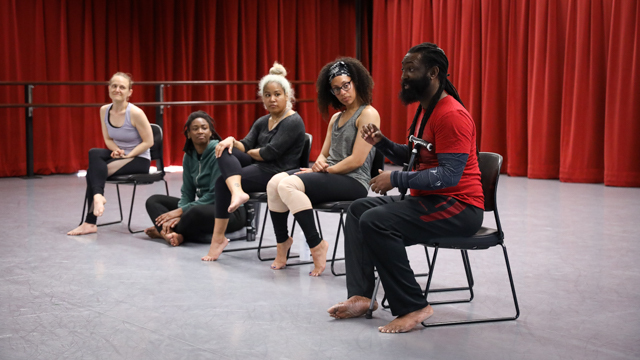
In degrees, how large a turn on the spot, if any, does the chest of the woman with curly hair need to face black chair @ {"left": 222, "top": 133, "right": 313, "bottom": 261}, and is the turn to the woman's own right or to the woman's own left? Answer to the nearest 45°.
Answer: approximately 90° to the woman's own right

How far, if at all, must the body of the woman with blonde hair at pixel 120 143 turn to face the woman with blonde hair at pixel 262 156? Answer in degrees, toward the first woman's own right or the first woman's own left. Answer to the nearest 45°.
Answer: approximately 90° to the first woman's own left

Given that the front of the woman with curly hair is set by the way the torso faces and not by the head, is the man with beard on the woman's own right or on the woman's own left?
on the woman's own left

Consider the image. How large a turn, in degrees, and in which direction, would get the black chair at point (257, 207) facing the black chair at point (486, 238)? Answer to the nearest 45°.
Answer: approximately 135° to its left

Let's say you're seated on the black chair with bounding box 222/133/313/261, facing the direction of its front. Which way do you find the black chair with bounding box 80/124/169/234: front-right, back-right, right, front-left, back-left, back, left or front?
front-right

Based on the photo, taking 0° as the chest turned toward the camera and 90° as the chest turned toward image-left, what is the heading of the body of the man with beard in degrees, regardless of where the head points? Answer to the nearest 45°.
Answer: approximately 90°

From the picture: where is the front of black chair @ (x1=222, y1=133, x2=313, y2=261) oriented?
to the viewer's left

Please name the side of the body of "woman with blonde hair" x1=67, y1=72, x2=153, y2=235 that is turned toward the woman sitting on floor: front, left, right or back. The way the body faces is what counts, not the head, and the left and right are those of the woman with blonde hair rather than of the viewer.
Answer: left

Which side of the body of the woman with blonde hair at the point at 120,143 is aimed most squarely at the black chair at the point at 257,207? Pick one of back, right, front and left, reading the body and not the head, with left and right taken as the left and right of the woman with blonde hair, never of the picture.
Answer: left

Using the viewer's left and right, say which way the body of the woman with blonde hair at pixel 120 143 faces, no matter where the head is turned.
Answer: facing the viewer and to the left of the viewer

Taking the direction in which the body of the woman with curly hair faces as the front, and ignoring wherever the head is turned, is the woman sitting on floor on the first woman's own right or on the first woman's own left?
on the first woman's own right
